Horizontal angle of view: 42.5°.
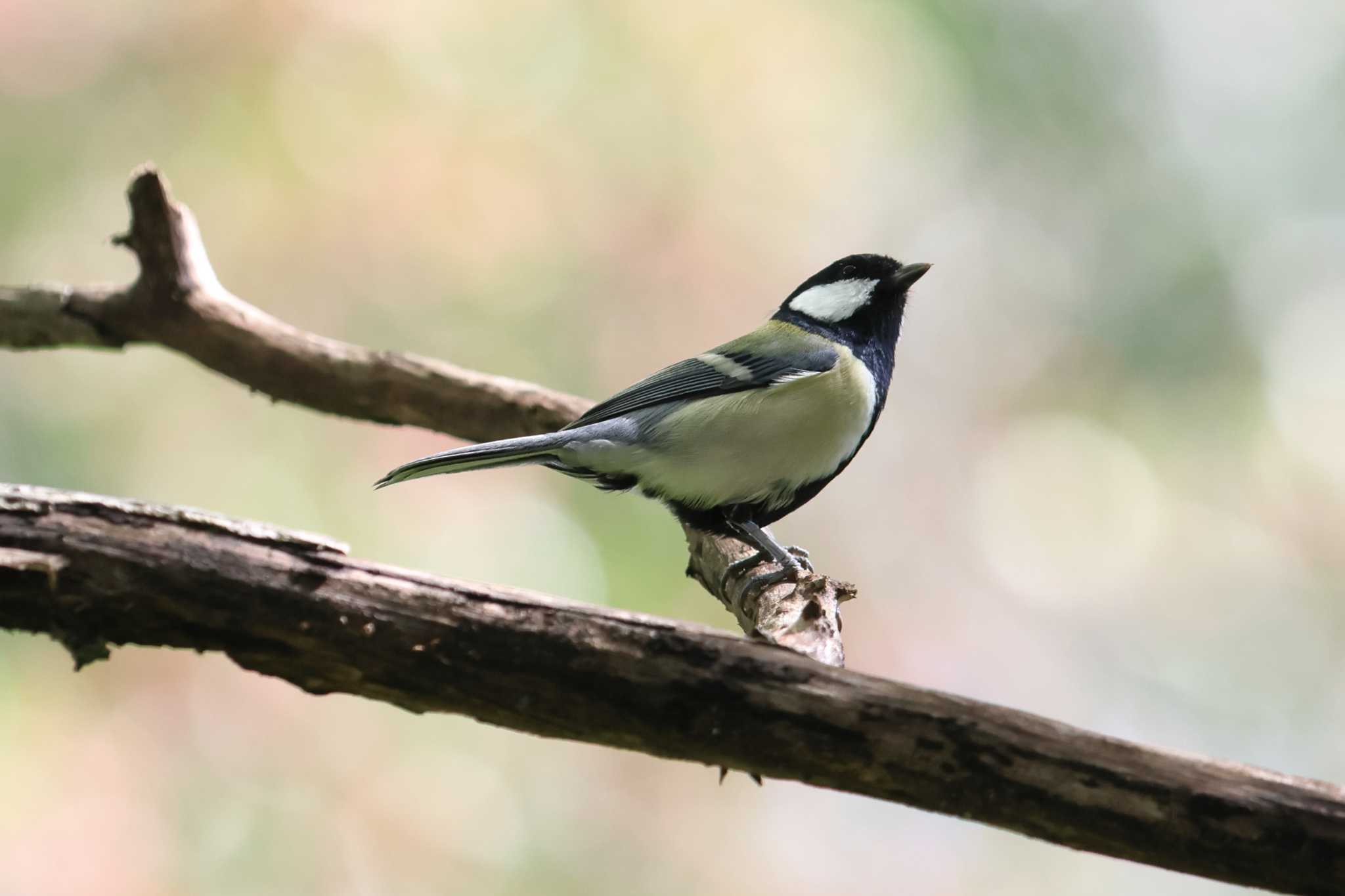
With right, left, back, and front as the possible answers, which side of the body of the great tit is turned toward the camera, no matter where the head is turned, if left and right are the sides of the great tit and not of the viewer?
right
